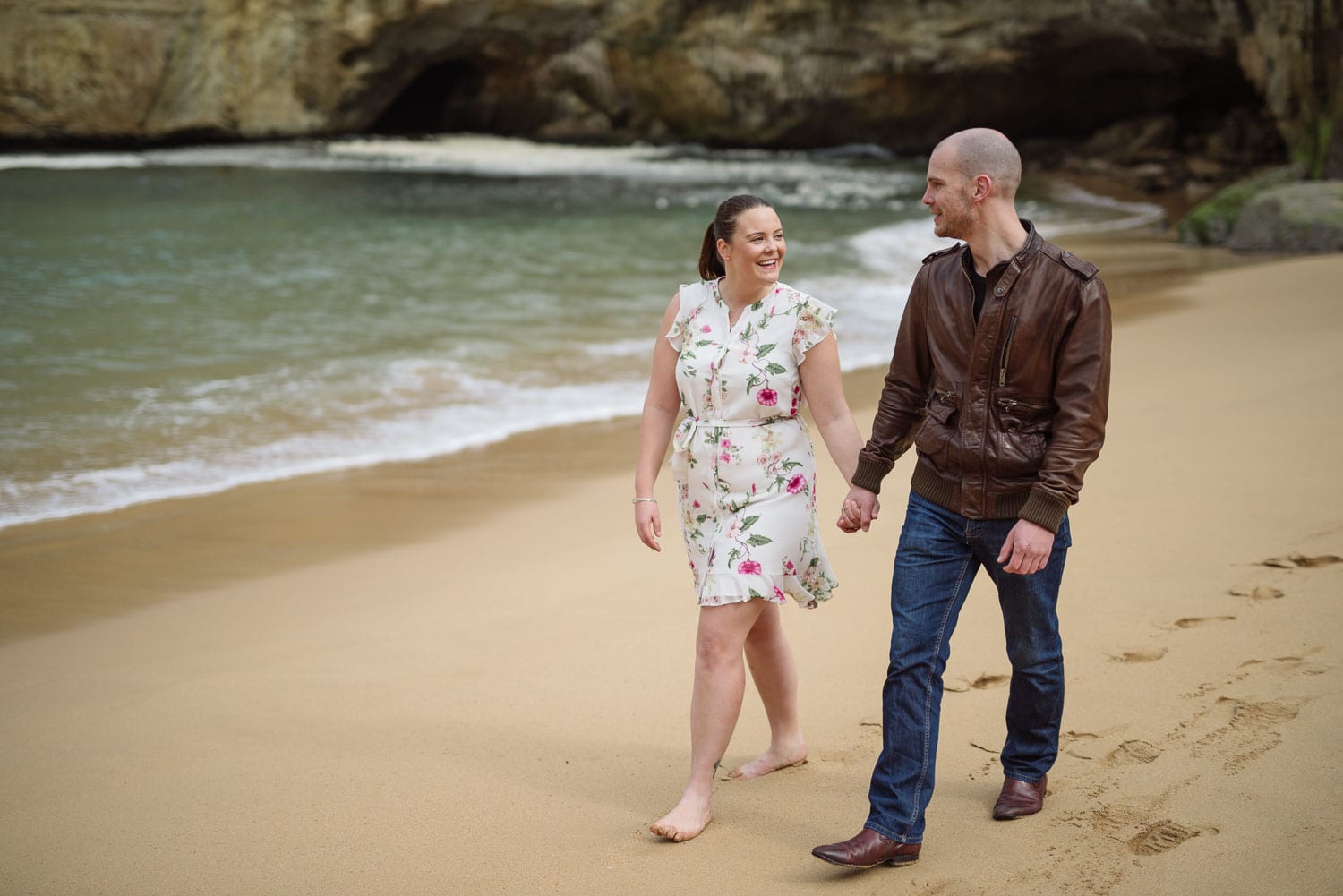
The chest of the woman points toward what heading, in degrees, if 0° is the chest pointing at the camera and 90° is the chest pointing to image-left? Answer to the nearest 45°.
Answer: approximately 45°

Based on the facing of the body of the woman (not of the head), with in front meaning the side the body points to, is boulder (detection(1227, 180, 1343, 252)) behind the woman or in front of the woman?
behind

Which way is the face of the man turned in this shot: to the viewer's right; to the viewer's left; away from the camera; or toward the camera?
to the viewer's left

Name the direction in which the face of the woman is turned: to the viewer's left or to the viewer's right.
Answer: to the viewer's right

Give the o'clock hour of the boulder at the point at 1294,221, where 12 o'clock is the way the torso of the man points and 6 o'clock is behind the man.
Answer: The boulder is roughly at 5 o'clock from the man.

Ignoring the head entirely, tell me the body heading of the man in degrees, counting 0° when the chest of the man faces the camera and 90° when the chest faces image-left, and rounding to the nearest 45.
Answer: approximately 45°
